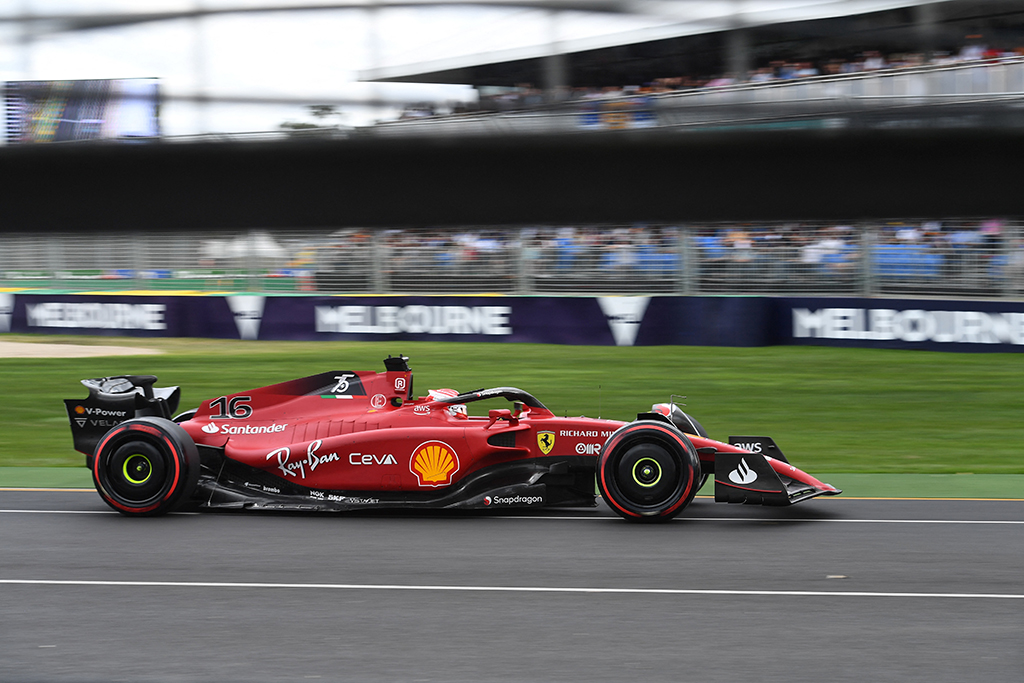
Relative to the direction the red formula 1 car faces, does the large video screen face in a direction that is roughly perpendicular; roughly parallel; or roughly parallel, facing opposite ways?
roughly perpendicular

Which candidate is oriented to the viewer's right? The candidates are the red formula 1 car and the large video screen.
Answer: the red formula 1 car

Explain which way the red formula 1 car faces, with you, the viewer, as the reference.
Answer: facing to the right of the viewer

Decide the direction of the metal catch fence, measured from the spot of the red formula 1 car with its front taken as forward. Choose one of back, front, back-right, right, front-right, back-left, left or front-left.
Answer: left

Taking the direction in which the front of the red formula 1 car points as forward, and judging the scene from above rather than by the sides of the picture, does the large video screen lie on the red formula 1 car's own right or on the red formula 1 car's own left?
on the red formula 1 car's own left

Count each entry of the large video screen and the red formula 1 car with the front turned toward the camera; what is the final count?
1

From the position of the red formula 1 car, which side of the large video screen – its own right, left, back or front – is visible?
front

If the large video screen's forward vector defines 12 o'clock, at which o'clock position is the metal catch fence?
The metal catch fence is roughly at 11 o'clock from the large video screen.

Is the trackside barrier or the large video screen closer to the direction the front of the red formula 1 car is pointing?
the trackside barrier

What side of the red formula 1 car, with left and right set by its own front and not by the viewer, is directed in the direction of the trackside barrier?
left

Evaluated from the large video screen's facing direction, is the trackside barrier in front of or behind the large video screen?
in front

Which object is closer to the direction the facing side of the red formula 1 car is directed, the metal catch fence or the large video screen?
the metal catch fence

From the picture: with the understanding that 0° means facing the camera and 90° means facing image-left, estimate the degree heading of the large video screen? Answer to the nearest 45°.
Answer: approximately 0°
